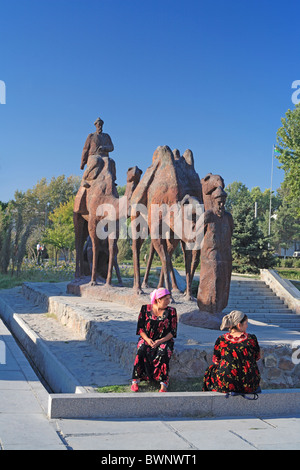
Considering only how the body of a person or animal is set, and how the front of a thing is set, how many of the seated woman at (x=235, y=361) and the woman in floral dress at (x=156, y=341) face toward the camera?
1

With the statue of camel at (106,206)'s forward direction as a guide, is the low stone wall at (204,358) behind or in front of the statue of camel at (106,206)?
in front

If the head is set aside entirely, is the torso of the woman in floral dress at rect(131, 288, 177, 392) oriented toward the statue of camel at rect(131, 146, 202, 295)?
no

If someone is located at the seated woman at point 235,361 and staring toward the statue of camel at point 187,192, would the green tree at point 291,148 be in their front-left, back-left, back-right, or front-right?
front-right

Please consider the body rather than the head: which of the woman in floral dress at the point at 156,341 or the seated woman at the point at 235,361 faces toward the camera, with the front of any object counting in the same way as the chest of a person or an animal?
the woman in floral dress

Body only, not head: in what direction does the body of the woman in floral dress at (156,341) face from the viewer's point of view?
toward the camera

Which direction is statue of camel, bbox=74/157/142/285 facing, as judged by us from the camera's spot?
facing the viewer and to the right of the viewer

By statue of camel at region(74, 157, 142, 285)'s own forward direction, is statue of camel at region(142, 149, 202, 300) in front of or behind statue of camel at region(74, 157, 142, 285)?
in front
